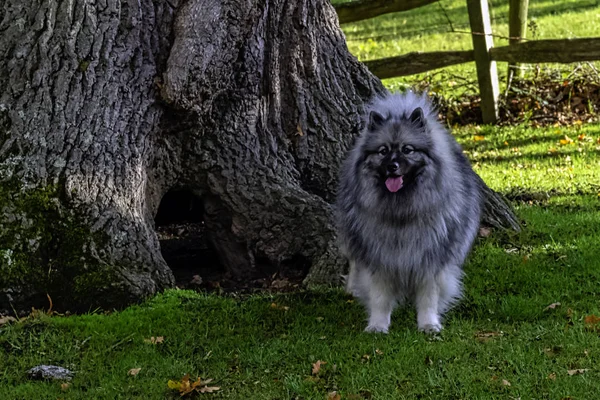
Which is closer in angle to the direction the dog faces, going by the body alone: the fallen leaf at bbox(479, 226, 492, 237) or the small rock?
the small rock

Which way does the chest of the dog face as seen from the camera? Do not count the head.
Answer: toward the camera

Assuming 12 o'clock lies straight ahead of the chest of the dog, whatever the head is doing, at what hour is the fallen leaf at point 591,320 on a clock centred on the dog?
The fallen leaf is roughly at 9 o'clock from the dog.

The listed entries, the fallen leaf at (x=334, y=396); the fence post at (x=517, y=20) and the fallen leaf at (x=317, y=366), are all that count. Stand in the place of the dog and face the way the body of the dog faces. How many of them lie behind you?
1

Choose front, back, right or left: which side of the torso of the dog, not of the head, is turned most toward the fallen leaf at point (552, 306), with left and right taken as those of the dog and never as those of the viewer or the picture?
left

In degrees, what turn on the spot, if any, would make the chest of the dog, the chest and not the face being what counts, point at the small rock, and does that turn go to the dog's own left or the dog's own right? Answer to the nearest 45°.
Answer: approximately 45° to the dog's own right

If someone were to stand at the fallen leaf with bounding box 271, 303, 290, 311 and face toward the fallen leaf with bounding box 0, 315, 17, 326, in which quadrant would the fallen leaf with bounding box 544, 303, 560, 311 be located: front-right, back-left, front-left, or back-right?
back-left

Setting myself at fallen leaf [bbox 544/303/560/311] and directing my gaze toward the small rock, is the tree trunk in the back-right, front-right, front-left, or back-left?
front-right

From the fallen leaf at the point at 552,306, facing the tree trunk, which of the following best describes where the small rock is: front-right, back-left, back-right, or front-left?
front-left

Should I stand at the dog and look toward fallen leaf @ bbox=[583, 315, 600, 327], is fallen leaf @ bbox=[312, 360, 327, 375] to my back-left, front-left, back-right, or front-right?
back-right

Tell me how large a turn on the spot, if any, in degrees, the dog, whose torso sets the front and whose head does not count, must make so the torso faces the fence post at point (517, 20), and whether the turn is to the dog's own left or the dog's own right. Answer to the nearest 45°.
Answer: approximately 180°

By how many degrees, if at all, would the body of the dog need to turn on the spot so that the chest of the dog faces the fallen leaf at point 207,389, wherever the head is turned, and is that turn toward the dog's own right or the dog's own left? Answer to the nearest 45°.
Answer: approximately 45° to the dog's own right

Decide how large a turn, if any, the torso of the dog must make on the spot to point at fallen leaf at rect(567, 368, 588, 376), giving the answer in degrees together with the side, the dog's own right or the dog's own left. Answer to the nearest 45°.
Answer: approximately 45° to the dog's own left

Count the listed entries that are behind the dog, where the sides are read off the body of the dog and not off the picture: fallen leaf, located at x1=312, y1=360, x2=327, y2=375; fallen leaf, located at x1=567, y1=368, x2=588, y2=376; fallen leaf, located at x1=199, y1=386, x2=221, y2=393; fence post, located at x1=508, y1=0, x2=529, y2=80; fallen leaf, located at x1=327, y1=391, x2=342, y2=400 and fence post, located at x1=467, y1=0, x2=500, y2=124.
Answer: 2

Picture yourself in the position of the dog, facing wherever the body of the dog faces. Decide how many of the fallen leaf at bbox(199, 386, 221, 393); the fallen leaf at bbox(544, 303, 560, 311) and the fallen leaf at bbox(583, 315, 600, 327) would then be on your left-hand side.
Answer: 2

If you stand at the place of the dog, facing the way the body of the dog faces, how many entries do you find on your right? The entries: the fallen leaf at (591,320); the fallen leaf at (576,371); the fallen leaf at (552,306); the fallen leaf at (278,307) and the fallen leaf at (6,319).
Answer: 2
